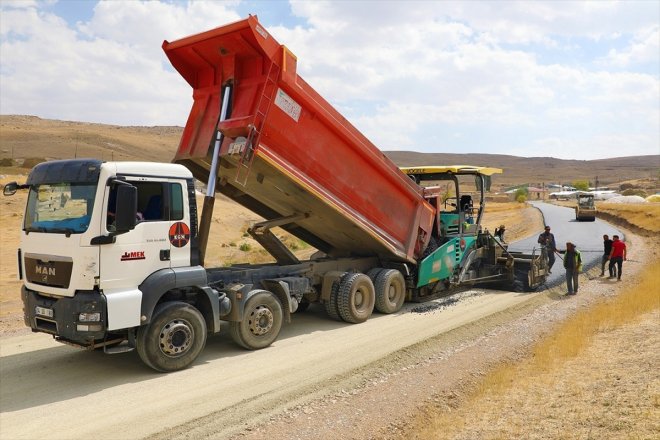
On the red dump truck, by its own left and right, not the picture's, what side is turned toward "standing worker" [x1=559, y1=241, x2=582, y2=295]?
back

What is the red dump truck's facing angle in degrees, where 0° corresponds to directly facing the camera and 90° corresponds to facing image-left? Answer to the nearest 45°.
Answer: approximately 45°
